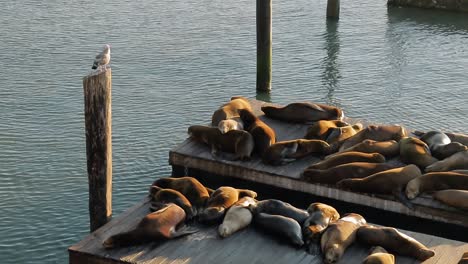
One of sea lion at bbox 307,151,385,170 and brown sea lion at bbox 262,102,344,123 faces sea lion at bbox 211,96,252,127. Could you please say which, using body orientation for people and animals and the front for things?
the brown sea lion

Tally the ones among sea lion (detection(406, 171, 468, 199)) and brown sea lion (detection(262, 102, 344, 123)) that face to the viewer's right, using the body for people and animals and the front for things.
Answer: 0

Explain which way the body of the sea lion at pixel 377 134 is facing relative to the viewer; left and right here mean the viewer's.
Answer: facing to the right of the viewer

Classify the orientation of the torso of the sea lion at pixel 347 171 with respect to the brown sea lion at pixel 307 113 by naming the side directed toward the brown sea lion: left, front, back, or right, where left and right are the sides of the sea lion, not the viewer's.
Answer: right

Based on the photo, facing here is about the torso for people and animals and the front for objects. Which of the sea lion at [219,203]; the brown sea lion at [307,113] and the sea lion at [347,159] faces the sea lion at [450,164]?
the sea lion at [347,159]

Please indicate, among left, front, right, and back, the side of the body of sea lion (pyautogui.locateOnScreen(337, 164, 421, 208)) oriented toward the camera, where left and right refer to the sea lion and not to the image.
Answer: right

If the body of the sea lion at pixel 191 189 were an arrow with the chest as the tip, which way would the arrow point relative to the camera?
to the viewer's left

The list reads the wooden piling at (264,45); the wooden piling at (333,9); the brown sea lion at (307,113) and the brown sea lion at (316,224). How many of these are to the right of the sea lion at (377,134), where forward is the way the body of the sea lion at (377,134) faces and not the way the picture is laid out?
1

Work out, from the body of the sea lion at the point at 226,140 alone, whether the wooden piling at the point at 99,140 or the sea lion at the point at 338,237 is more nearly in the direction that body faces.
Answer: the wooden piling

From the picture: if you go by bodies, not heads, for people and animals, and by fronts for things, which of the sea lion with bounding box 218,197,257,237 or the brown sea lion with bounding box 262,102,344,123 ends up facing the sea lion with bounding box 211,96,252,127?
the brown sea lion

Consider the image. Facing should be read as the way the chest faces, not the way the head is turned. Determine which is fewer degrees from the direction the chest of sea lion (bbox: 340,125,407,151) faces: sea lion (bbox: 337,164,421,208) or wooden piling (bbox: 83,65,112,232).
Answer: the sea lion
